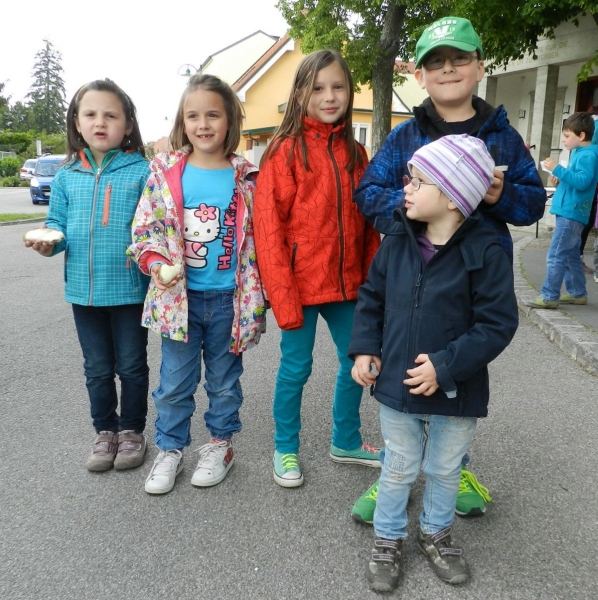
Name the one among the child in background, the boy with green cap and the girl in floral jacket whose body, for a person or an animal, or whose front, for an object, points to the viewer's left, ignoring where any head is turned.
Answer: the child in background

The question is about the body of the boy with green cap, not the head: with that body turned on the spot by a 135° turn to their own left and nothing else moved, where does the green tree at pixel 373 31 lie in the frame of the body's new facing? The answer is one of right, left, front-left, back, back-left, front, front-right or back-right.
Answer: front-left

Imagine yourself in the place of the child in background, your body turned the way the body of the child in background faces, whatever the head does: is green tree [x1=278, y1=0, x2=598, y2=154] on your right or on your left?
on your right

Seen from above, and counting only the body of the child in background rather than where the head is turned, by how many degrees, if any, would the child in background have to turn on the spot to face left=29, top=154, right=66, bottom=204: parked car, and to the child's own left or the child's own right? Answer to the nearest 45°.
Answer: approximately 45° to the child's own right

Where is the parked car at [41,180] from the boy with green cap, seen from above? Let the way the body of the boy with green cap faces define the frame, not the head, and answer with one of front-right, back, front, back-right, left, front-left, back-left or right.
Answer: back-right

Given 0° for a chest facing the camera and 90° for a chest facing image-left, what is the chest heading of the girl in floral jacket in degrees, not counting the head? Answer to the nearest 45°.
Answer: approximately 0°

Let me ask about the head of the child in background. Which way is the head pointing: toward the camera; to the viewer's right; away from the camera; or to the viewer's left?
to the viewer's left

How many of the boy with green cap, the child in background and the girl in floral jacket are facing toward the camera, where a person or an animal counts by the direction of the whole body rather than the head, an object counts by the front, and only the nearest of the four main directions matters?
2

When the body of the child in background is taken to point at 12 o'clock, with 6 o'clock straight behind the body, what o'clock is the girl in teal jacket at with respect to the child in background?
The girl in teal jacket is roughly at 10 o'clock from the child in background.

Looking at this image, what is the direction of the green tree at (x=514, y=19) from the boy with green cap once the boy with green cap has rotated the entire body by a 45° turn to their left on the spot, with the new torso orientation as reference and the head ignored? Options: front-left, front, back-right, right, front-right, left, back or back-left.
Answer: back-left

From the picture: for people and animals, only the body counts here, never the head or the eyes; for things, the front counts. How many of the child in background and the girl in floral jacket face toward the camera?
1

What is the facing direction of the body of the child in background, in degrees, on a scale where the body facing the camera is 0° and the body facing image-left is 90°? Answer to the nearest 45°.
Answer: approximately 90°

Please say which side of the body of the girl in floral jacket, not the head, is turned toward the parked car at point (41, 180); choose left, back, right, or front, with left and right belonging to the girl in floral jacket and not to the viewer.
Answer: back

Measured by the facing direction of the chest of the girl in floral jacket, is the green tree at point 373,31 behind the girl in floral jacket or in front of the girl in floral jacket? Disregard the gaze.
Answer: behind
